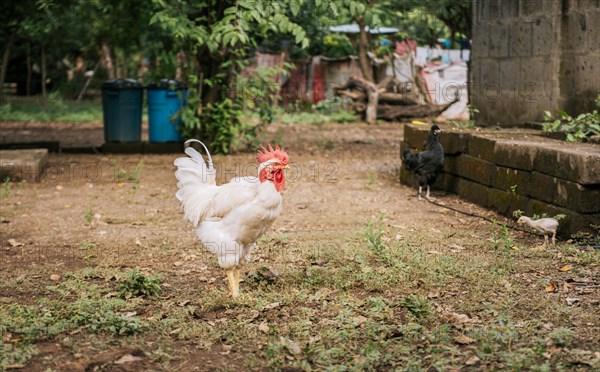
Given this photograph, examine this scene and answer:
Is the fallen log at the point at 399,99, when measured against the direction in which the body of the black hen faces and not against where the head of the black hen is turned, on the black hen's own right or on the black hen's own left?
on the black hen's own left

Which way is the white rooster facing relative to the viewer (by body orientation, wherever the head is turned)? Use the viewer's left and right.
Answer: facing to the right of the viewer

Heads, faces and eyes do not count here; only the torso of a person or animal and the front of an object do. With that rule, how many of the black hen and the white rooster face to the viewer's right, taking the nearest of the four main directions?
2

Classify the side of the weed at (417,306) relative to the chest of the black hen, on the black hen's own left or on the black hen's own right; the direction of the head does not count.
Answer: on the black hen's own right

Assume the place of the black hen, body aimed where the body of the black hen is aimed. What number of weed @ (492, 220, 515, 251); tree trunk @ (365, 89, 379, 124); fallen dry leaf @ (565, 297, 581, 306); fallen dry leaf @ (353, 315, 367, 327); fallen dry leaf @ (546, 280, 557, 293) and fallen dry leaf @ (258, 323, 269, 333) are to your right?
5

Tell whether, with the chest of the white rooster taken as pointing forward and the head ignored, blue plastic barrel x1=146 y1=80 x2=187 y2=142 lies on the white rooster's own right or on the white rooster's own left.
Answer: on the white rooster's own left

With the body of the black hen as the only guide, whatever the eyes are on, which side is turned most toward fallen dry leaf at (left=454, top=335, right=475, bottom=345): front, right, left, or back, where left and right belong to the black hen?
right

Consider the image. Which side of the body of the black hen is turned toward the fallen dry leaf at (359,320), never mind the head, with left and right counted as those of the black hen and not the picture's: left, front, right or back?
right

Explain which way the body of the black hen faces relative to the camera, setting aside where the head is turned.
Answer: to the viewer's right
